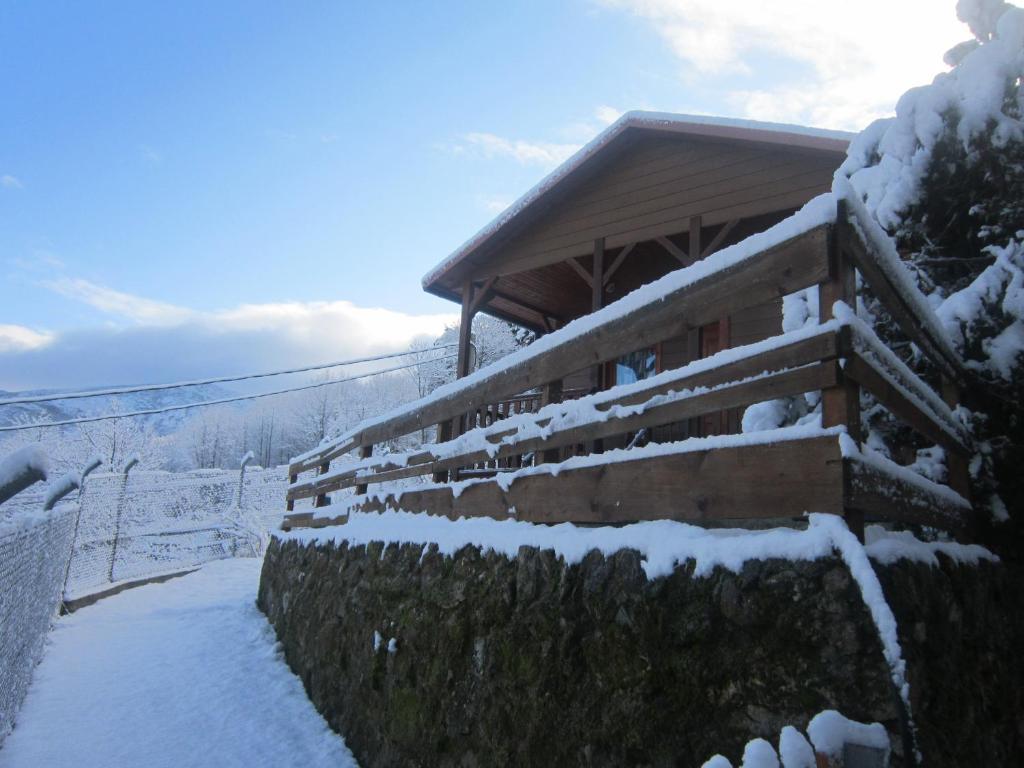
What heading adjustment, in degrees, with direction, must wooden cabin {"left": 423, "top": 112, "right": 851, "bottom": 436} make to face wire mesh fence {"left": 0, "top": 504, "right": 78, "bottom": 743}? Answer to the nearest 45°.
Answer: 0° — it already faces it

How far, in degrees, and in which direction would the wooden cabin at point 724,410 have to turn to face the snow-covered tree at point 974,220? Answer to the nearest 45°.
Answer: approximately 180°

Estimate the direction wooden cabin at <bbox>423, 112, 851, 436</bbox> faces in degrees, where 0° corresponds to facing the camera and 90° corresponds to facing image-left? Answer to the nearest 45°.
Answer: approximately 45°
